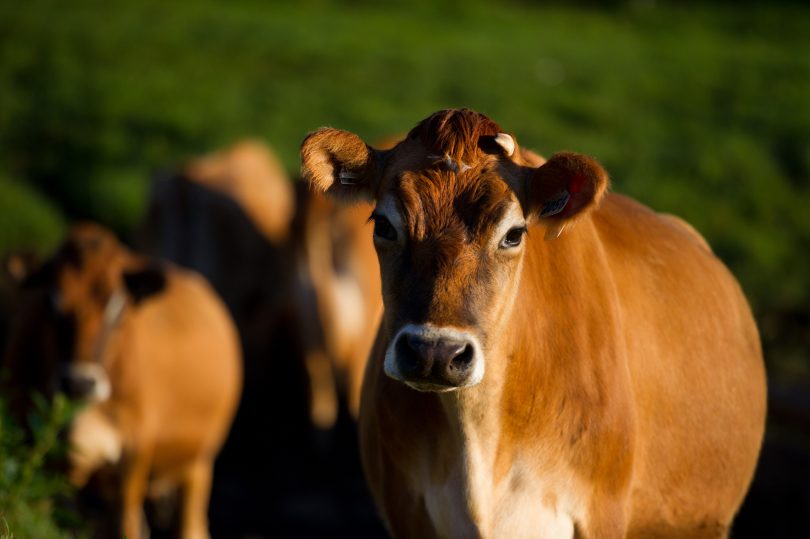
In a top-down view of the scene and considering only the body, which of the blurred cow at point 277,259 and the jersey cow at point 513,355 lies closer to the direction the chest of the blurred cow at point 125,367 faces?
the jersey cow

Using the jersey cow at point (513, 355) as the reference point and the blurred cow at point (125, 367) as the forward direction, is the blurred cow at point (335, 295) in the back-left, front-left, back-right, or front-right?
front-right

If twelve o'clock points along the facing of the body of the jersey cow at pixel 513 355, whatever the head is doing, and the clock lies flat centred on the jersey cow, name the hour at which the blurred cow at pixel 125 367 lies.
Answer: The blurred cow is roughly at 3 o'clock from the jersey cow.

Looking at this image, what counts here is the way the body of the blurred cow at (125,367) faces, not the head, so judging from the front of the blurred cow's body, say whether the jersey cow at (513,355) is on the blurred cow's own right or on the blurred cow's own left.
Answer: on the blurred cow's own left

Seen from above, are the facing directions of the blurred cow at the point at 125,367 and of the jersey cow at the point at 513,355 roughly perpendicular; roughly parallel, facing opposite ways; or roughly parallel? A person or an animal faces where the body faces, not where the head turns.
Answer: roughly parallel

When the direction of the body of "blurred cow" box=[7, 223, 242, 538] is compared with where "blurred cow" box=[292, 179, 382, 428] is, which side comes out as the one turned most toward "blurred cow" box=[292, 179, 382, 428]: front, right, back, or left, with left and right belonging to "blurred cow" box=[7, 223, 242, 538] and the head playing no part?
back

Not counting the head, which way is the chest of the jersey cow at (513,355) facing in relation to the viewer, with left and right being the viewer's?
facing the viewer and to the left of the viewer

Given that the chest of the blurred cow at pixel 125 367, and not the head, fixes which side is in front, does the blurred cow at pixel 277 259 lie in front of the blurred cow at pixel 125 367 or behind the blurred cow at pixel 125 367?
behind

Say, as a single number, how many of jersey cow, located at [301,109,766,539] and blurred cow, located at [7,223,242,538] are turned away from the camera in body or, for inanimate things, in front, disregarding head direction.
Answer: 0

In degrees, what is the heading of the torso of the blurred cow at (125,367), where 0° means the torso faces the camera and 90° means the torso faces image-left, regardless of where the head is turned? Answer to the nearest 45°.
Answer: approximately 45°
